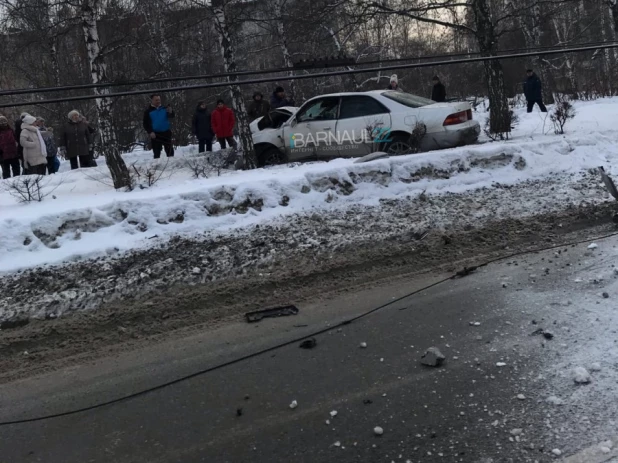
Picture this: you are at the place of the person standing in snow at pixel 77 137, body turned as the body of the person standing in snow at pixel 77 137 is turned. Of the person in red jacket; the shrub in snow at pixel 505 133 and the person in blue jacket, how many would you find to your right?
0

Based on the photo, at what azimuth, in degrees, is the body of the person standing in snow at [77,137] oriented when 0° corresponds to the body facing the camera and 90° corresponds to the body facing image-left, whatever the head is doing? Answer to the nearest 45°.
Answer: approximately 0°

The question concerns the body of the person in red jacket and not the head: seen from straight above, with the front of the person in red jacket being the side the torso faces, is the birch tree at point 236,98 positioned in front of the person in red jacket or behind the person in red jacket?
in front

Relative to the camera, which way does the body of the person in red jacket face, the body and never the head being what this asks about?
toward the camera

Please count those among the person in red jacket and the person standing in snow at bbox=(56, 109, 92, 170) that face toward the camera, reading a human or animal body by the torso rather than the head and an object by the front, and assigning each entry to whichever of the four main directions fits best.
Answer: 2

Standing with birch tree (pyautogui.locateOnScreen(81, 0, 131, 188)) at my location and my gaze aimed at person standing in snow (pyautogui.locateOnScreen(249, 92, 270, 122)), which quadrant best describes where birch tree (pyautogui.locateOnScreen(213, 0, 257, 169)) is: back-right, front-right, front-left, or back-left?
front-right

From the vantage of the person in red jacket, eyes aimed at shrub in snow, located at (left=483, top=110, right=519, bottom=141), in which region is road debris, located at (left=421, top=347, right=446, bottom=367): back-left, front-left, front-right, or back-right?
front-right

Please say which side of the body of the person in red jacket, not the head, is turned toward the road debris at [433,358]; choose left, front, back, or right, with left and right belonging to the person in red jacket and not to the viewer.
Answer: front

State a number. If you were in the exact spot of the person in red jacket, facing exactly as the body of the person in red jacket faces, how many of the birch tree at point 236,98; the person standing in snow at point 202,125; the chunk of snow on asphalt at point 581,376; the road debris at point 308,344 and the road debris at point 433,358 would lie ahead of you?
4

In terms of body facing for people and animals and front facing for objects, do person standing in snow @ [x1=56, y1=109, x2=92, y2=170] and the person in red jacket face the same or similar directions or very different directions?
same or similar directions

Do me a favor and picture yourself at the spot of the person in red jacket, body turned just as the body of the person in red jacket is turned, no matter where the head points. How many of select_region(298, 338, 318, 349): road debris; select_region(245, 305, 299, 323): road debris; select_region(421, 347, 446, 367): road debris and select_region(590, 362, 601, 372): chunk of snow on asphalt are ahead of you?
4

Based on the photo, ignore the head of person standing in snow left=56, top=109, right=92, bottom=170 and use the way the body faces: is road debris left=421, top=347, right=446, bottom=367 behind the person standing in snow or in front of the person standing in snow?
in front
